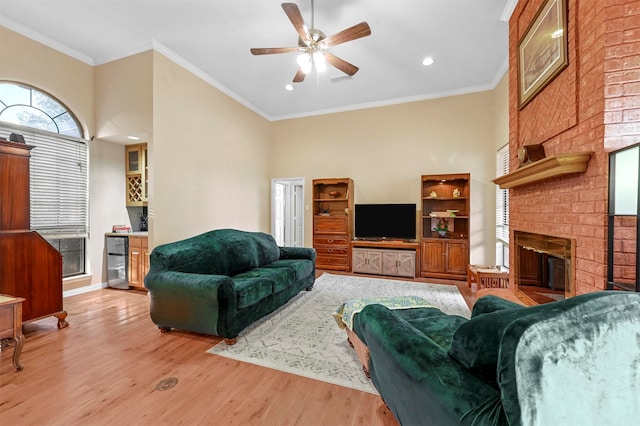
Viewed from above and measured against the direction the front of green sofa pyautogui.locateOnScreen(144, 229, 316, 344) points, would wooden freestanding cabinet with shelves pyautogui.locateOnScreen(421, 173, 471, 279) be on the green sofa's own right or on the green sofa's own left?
on the green sofa's own left

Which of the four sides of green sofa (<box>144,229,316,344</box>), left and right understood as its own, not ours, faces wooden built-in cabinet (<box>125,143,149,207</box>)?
back

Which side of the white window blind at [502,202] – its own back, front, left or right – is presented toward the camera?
left

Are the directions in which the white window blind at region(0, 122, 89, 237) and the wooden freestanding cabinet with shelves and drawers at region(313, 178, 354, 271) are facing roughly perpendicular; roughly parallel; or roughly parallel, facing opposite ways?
roughly perpendicular

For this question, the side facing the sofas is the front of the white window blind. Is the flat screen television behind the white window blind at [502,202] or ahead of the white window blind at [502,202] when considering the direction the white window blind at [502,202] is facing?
ahead

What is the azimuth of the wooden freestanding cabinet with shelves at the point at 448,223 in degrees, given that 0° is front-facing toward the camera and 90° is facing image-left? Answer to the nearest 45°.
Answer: approximately 0°

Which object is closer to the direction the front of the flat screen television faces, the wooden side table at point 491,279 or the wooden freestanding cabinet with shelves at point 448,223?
the wooden side table

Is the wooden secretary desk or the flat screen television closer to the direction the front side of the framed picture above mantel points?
the wooden secretary desk

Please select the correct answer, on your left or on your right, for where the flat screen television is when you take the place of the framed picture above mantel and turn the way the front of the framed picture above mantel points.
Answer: on your right

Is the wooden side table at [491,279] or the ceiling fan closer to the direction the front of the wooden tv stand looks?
the ceiling fan
